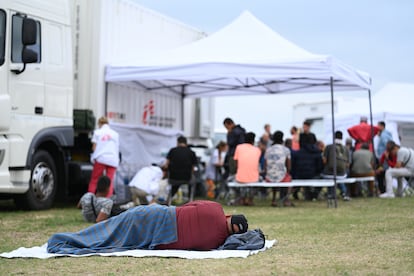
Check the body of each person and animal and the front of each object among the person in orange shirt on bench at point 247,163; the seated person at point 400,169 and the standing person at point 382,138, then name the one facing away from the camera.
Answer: the person in orange shirt on bench at point 247,163

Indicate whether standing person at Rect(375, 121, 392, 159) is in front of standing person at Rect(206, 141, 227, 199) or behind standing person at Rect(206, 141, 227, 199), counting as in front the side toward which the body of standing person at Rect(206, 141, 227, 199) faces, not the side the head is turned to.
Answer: in front

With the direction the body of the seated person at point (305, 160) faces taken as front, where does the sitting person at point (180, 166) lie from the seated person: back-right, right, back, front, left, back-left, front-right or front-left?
back-left

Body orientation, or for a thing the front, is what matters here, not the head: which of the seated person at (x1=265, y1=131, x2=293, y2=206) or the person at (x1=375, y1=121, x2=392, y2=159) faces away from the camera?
the seated person at (x1=265, y1=131, x2=293, y2=206)

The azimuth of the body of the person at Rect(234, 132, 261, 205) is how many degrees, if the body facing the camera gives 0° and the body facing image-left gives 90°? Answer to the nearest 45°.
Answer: approximately 180°

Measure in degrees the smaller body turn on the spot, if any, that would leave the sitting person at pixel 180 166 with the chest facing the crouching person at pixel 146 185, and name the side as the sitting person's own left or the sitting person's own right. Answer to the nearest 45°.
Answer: approximately 135° to the sitting person's own left

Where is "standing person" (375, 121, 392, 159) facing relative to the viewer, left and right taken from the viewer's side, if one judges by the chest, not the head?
facing to the left of the viewer

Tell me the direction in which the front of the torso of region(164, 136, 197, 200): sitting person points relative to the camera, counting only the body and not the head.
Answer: away from the camera

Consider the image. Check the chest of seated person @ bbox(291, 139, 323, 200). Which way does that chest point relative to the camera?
away from the camera

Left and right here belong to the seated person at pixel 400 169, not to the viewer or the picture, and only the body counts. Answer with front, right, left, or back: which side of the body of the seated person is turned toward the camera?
left

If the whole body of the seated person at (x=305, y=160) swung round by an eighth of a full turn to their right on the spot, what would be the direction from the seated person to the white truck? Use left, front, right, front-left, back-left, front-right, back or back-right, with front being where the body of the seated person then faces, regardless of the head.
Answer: back
